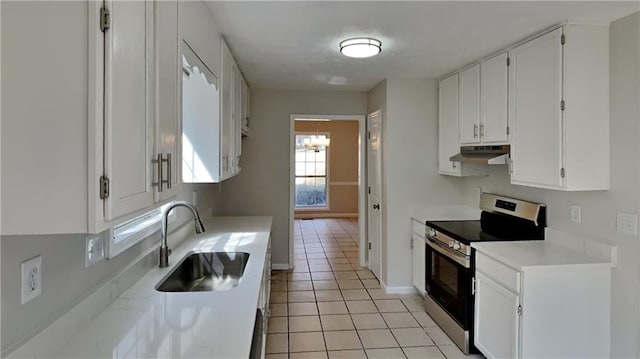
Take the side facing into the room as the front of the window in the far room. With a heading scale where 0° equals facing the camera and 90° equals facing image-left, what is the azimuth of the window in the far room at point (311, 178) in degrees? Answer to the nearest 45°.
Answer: approximately 0°

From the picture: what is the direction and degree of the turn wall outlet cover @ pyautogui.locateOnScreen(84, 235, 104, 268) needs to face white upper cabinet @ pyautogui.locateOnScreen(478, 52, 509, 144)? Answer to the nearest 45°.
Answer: approximately 45° to its left

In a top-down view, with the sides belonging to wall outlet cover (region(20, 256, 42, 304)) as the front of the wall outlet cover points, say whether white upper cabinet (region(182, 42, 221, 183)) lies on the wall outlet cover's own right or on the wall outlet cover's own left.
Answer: on the wall outlet cover's own left

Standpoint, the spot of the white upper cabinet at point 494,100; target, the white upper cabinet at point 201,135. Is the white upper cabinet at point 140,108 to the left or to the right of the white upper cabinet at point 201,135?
left

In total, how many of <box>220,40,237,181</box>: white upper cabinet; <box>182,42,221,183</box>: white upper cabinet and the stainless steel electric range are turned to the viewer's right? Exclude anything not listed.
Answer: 2

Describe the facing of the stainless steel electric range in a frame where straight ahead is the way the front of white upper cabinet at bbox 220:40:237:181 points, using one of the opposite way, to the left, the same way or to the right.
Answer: the opposite way

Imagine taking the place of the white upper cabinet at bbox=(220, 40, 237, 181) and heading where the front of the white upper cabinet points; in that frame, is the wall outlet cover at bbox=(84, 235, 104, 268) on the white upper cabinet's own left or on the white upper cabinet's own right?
on the white upper cabinet's own right

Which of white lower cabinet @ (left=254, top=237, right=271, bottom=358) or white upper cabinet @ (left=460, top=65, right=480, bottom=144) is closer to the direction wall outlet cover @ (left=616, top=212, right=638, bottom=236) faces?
the white lower cabinet

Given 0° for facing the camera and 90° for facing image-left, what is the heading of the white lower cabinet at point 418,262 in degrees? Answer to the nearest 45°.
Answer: approximately 90°

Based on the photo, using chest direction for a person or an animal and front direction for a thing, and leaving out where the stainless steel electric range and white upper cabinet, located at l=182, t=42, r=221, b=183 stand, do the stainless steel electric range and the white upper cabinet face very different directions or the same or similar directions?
very different directions
